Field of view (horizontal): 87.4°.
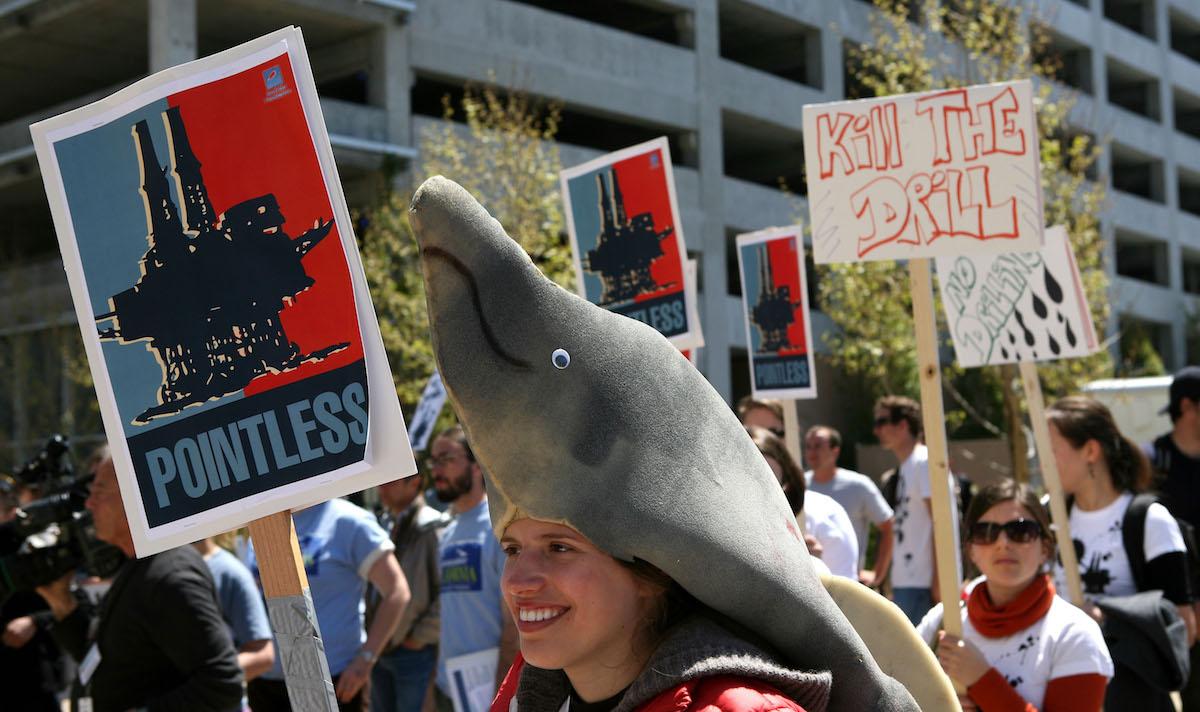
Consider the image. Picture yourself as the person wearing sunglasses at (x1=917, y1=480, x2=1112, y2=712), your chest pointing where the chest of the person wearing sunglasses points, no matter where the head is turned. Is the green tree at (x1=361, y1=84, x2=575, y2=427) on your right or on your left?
on your right

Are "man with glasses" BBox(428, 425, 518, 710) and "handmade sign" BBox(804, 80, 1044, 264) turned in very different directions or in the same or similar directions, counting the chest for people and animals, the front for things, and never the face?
same or similar directions

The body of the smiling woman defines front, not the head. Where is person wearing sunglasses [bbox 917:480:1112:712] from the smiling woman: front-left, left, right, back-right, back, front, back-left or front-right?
back

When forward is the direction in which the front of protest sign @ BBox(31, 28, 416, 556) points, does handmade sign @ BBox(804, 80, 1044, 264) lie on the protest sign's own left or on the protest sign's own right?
on the protest sign's own left

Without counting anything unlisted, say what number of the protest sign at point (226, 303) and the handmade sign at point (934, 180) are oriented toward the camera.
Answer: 2

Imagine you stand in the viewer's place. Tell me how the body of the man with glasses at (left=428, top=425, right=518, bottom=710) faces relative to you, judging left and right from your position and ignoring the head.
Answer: facing the viewer and to the left of the viewer

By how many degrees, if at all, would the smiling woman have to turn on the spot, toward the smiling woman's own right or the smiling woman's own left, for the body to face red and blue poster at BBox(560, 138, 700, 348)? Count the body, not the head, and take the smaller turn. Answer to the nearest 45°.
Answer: approximately 135° to the smiling woman's own right

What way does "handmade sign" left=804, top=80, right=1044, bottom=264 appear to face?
toward the camera

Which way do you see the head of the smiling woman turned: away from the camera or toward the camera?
toward the camera
